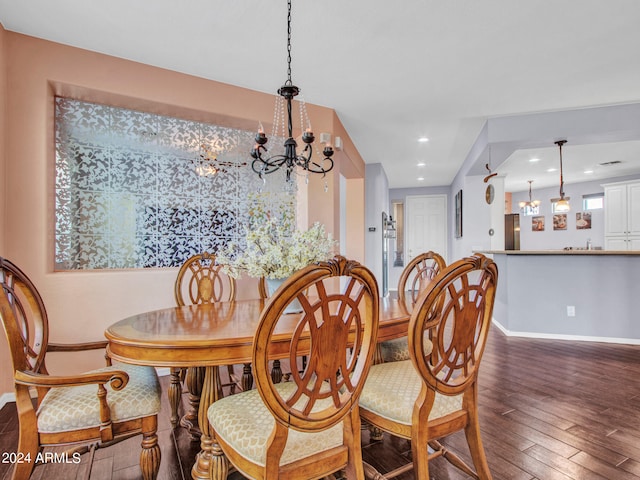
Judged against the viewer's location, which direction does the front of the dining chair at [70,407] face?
facing to the right of the viewer

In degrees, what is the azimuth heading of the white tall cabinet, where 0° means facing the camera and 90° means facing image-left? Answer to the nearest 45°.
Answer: approximately 0°

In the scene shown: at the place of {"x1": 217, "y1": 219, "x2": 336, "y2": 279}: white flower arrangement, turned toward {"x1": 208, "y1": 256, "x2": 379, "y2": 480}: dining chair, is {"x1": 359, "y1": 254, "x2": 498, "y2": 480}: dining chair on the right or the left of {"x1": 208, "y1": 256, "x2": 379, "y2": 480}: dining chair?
left

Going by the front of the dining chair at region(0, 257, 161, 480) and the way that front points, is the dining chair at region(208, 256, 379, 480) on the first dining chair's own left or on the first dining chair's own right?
on the first dining chair's own right

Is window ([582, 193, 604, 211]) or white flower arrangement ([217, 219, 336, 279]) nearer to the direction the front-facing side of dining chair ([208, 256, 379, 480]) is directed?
the white flower arrangement

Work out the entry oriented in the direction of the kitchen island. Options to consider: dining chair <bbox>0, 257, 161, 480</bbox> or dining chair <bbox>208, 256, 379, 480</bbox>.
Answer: dining chair <bbox>0, 257, 161, 480</bbox>

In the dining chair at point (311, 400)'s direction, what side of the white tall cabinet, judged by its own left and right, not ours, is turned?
front

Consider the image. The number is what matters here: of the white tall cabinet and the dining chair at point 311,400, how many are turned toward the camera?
1

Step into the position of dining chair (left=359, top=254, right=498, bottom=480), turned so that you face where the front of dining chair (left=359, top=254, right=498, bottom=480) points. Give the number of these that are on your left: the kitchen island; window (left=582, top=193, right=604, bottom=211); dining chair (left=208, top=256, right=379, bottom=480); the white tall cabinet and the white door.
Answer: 1

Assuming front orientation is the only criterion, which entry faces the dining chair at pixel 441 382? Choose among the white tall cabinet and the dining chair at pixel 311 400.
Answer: the white tall cabinet

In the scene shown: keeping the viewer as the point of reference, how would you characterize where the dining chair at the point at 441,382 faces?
facing away from the viewer and to the left of the viewer

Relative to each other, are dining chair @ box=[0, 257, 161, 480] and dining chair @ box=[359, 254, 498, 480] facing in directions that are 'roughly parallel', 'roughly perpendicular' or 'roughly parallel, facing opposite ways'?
roughly perpendicular

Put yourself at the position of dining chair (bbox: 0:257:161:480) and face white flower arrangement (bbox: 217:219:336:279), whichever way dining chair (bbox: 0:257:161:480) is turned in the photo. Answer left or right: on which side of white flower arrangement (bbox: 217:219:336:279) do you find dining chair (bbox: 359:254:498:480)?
right

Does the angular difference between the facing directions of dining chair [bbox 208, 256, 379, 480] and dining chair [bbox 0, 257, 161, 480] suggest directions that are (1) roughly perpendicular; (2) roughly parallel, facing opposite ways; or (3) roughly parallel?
roughly perpendicular

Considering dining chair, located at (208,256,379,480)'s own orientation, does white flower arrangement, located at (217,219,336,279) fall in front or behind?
in front

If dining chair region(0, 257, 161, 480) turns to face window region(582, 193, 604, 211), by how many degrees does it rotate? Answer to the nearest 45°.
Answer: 0° — it already faces it

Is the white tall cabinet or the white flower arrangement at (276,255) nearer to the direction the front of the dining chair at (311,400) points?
the white flower arrangement

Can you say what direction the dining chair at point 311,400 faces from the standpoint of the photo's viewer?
facing away from the viewer and to the left of the viewer
